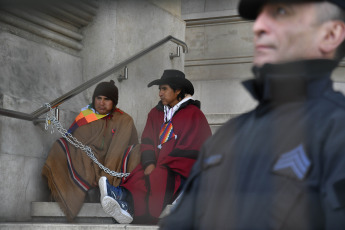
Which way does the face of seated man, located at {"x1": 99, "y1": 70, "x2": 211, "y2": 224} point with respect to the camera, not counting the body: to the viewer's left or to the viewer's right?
to the viewer's left

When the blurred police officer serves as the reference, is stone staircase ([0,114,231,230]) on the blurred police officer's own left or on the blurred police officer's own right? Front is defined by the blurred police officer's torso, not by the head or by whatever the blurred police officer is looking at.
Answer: on the blurred police officer's own right

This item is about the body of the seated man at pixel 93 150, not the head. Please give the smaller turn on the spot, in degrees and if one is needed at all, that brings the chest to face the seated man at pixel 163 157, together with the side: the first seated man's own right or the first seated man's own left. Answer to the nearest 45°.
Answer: approximately 90° to the first seated man's own left

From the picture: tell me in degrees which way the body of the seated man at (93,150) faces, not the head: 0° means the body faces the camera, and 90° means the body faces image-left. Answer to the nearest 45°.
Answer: approximately 45°

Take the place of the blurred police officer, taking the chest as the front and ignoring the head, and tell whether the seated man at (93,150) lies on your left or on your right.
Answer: on your right
